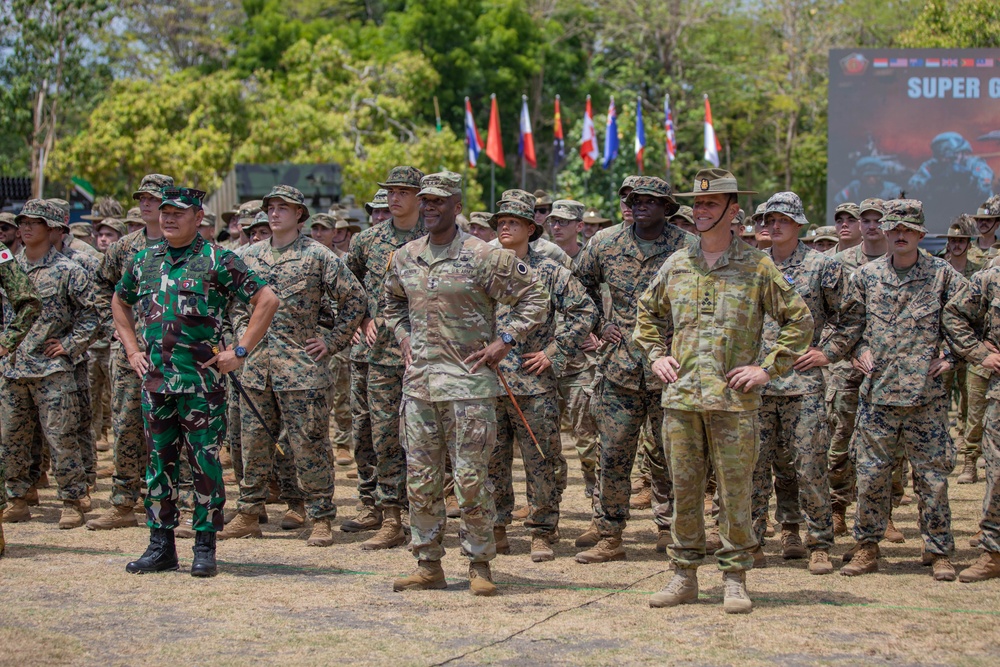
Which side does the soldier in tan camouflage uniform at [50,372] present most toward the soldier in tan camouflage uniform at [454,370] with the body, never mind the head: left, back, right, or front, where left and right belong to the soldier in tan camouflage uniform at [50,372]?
left

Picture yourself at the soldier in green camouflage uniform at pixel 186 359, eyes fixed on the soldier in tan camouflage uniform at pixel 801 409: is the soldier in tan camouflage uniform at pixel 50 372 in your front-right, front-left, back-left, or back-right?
back-left

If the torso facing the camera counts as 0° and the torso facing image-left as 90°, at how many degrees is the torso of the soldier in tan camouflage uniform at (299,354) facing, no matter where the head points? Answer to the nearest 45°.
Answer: approximately 45°

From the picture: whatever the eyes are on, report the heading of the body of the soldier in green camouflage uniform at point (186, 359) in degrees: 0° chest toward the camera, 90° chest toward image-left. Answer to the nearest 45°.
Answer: approximately 45°

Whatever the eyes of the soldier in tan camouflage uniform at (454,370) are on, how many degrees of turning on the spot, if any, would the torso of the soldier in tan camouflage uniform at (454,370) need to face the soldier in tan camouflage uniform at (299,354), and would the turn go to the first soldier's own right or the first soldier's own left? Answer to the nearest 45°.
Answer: approximately 90° to the first soldier's own right

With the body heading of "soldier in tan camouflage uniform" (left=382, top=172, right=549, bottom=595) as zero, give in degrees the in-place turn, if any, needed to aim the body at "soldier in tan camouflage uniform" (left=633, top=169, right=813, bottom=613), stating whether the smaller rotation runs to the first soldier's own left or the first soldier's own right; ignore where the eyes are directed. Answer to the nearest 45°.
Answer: approximately 135° to the first soldier's own left

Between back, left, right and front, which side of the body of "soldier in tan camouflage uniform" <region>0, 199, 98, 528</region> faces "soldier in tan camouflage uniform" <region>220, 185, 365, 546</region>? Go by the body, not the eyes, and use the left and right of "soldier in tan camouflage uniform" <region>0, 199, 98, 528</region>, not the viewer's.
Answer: left

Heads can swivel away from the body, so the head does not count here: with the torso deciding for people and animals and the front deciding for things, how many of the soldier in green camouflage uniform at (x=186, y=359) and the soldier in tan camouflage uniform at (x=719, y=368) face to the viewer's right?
0

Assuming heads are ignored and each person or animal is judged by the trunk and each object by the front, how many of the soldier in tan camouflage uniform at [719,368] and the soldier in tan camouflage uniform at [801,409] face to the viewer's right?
0

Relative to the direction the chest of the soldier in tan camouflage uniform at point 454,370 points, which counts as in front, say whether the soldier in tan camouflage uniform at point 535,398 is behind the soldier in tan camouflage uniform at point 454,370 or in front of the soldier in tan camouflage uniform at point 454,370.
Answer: behind

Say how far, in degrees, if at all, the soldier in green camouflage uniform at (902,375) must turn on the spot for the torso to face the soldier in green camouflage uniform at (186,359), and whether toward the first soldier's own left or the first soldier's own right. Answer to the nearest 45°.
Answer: approximately 90° to the first soldier's own right

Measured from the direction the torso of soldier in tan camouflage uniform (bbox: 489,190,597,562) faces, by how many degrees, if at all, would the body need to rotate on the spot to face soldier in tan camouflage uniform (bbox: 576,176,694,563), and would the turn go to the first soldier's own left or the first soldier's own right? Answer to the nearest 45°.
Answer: approximately 135° to the first soldier's own left

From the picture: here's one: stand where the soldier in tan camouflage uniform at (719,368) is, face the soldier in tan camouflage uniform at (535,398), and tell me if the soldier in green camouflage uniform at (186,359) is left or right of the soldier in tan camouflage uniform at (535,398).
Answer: left

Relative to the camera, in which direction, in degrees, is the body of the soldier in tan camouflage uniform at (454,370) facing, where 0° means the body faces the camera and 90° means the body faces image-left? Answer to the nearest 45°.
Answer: approximately 45°

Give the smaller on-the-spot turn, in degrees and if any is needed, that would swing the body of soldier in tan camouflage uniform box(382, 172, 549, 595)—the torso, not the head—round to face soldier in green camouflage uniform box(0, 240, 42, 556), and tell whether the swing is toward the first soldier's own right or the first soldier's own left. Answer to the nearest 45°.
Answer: approximately 90° to the first soldier's own right

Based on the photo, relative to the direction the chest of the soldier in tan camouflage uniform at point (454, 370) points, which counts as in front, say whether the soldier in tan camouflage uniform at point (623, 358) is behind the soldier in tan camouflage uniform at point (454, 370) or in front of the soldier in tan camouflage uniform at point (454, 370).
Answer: behind
